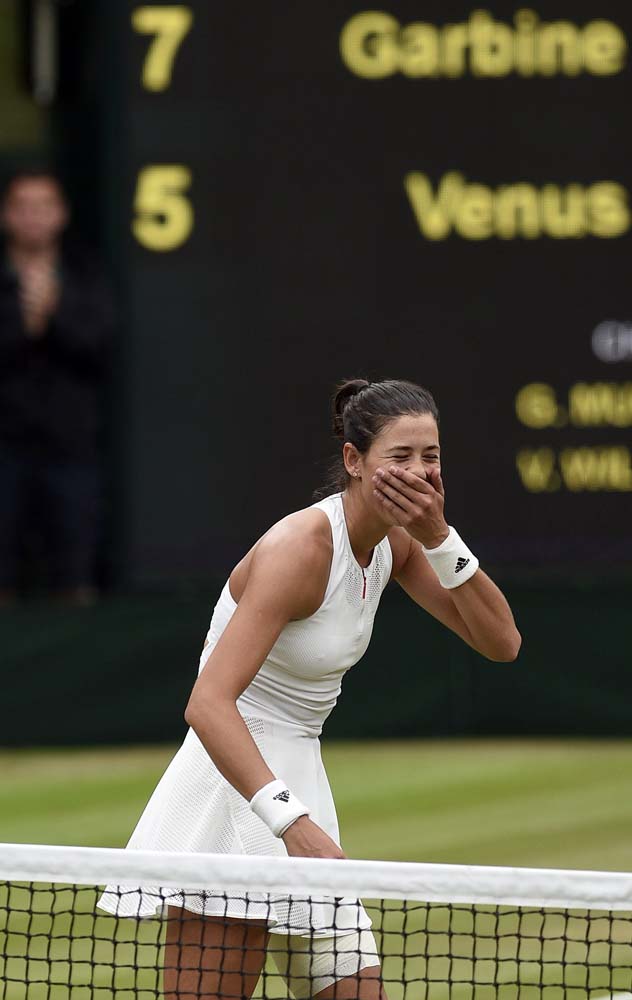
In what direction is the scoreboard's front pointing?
toward the camera

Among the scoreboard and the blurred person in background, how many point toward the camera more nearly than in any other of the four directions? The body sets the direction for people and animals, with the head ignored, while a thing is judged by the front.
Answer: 2

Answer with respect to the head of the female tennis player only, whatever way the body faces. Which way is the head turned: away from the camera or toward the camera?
toward the camera

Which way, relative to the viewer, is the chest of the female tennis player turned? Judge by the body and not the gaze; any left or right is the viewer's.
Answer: facing the viewer and to the right of the viewer

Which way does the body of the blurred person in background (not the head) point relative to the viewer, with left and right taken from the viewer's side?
facing the viewer

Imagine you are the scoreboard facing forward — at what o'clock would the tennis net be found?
The tennis net is roughly at 12 o'clock from the scoreboard.

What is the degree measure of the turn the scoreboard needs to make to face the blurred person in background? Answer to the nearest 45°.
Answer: approximately 90° to its right

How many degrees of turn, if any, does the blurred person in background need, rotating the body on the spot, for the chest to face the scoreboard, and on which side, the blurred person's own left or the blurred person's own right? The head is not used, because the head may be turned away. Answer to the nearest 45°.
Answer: approximately 90° to the blurred person's own left

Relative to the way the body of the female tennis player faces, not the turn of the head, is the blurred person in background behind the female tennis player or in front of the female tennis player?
behind

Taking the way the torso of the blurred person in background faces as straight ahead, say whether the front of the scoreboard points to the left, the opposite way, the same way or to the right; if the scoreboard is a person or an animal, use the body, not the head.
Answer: the same way

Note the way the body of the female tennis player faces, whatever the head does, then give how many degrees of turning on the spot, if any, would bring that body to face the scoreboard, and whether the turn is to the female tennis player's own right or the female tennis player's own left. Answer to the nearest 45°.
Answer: approximately 135° to the female tennis player's own left

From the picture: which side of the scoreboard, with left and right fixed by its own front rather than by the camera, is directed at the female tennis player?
front

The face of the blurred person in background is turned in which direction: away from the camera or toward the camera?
toward the camera
